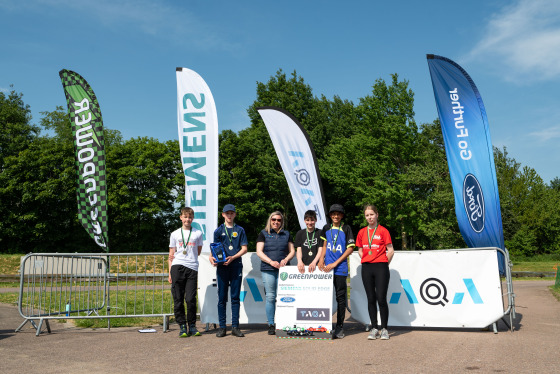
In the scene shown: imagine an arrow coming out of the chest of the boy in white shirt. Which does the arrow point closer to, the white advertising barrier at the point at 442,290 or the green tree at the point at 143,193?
the white advertising barrier

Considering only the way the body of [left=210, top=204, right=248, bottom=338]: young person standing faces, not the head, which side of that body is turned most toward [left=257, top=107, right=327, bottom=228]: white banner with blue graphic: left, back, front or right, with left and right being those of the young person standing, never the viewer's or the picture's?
back

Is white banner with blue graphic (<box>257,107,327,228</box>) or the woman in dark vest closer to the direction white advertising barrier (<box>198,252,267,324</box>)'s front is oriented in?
the woman in dark vest

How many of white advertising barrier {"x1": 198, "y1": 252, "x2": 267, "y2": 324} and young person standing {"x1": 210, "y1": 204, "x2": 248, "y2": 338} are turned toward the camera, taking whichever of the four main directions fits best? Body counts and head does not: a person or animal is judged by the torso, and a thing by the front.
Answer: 2

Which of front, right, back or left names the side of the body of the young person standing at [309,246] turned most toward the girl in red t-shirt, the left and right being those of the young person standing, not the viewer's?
left

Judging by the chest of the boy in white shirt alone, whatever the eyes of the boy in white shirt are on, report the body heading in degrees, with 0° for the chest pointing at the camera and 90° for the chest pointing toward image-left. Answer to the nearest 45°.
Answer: approximately 0°

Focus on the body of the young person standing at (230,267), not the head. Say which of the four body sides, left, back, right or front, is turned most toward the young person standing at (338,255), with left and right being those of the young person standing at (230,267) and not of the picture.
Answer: left
